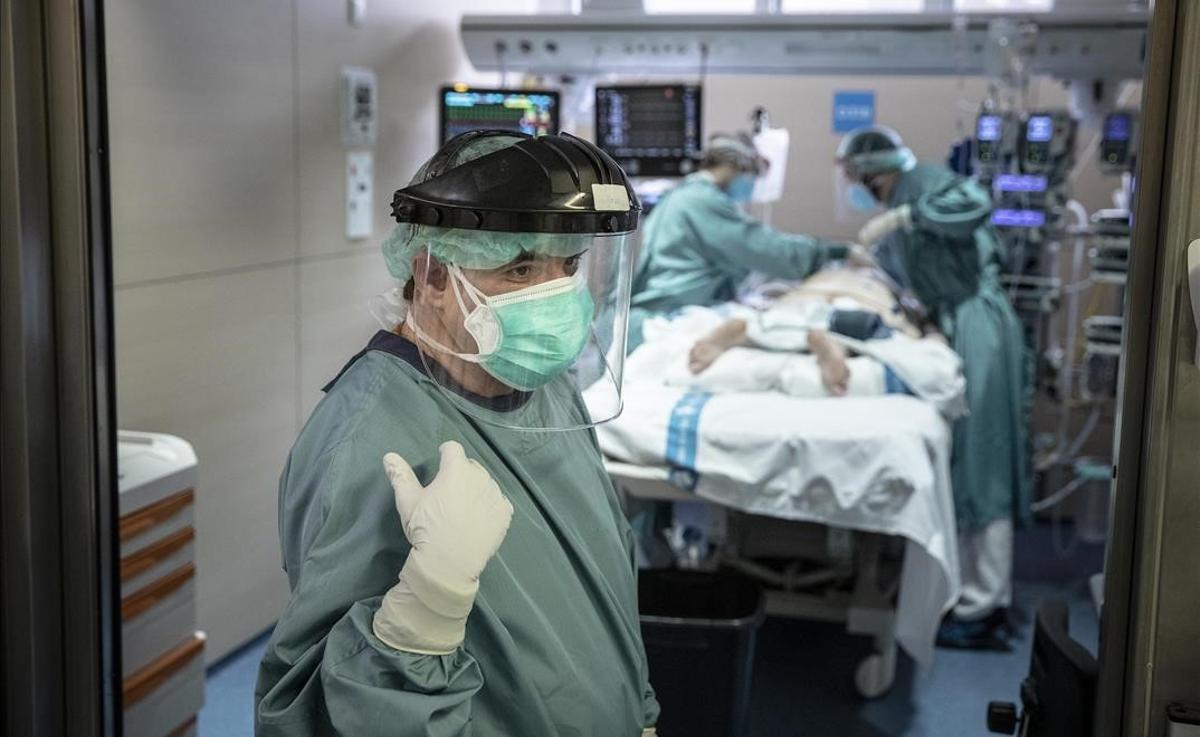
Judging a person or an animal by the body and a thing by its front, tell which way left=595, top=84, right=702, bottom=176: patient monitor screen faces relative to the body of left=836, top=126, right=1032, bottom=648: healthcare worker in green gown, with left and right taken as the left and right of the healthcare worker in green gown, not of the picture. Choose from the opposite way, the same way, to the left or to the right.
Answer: to the left

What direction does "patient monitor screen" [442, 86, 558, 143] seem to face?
toward the camera

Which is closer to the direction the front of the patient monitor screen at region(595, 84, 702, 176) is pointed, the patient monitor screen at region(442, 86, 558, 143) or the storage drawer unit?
the storage drawer unit

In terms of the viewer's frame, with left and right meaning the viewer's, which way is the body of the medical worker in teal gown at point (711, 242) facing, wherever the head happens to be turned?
facing to the right of the viewer

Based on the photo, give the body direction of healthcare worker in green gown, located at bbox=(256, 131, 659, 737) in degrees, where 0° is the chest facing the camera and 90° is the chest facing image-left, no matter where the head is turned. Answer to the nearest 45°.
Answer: approximately 315°

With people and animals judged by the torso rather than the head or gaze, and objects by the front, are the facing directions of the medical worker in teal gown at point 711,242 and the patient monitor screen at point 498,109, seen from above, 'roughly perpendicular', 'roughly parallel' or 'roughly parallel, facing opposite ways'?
roughly perpendicular

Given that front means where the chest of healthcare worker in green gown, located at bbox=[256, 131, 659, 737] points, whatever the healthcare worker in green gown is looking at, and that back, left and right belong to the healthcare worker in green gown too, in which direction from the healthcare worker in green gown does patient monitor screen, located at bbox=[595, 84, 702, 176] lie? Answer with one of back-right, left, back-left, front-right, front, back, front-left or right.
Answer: back-left

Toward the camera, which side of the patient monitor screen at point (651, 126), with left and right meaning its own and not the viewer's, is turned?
front

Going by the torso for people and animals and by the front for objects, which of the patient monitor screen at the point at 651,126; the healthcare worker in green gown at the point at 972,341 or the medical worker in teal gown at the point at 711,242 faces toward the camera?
the patient monitor screen

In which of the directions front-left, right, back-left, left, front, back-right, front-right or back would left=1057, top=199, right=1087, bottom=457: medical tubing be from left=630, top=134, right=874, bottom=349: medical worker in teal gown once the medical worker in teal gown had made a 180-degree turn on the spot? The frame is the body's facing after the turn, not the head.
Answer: back-right

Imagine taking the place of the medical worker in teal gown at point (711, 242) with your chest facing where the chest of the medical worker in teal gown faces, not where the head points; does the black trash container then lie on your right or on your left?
on your right

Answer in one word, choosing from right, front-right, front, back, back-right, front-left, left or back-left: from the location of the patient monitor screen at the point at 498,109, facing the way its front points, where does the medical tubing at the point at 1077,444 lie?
left

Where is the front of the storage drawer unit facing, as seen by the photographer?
facing the viewer and to the right of the viewer

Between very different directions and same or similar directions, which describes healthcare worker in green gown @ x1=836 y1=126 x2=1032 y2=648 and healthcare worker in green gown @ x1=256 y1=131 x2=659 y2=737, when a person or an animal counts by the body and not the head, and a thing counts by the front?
very different directions

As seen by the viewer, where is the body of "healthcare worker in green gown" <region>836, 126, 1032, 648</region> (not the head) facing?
to the viewer's left
